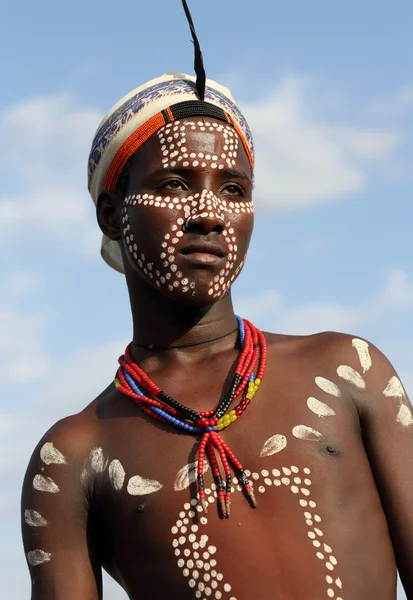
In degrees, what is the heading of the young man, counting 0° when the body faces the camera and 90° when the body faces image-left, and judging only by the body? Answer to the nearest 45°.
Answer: approximately 0°

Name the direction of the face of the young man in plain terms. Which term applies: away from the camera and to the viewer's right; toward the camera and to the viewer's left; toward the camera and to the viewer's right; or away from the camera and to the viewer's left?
toward the camera and to the viewer's right
